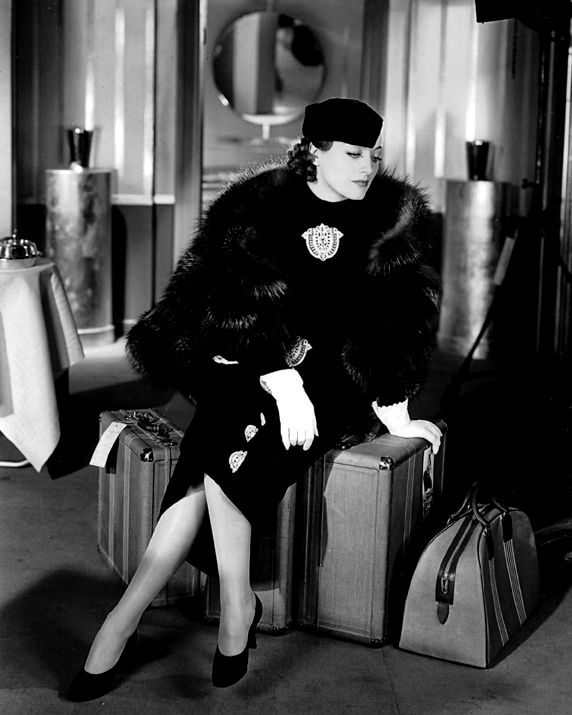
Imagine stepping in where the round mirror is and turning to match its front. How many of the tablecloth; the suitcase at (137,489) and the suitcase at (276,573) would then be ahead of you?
3

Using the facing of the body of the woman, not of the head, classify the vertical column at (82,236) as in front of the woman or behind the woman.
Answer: behind

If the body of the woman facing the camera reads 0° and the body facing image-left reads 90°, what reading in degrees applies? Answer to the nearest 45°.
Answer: approximately 0°

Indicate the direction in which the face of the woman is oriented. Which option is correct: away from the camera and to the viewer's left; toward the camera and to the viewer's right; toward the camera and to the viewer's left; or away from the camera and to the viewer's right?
toward the camera and to the viewer's right

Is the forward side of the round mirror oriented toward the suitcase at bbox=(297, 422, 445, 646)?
yes

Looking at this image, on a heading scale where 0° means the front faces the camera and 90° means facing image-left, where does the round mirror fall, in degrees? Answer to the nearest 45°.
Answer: approximately 0°

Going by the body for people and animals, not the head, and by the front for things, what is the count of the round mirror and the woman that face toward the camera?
2
